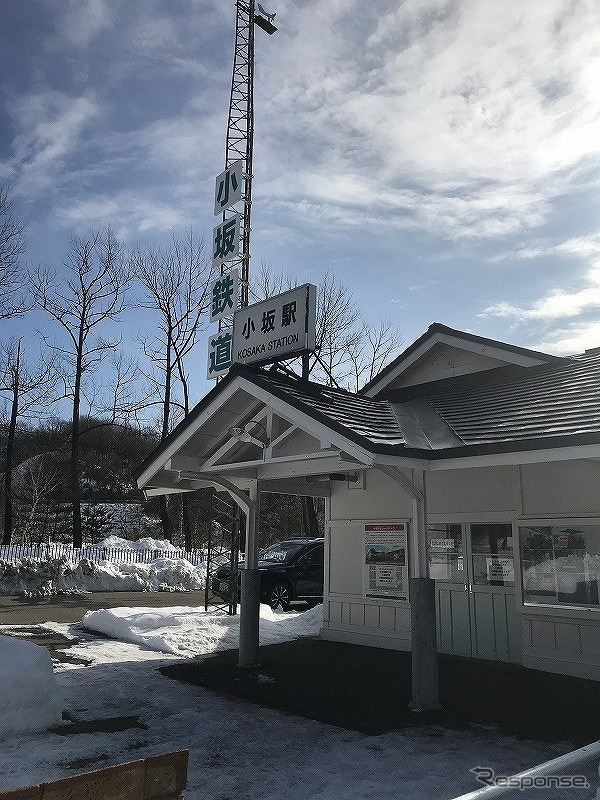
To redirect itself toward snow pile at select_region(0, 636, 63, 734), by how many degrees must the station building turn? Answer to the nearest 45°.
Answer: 0° — it already faces it

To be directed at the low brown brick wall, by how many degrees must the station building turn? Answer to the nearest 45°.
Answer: approximately 45° to its left

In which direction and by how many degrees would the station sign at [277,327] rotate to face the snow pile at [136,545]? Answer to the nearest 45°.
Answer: approximately 135° to its right

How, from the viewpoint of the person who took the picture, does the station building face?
facing the viewer and to the left of the viewer

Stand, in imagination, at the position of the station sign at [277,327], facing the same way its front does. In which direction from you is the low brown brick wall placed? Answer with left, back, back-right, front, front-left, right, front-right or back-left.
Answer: front-left

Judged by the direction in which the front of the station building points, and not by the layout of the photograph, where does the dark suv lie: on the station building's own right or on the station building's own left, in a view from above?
on the station building's own right

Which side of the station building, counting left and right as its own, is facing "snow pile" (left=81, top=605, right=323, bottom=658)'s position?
right
